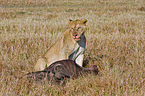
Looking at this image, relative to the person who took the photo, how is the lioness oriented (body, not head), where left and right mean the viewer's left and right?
facing the viewer and to the right of the viewer
